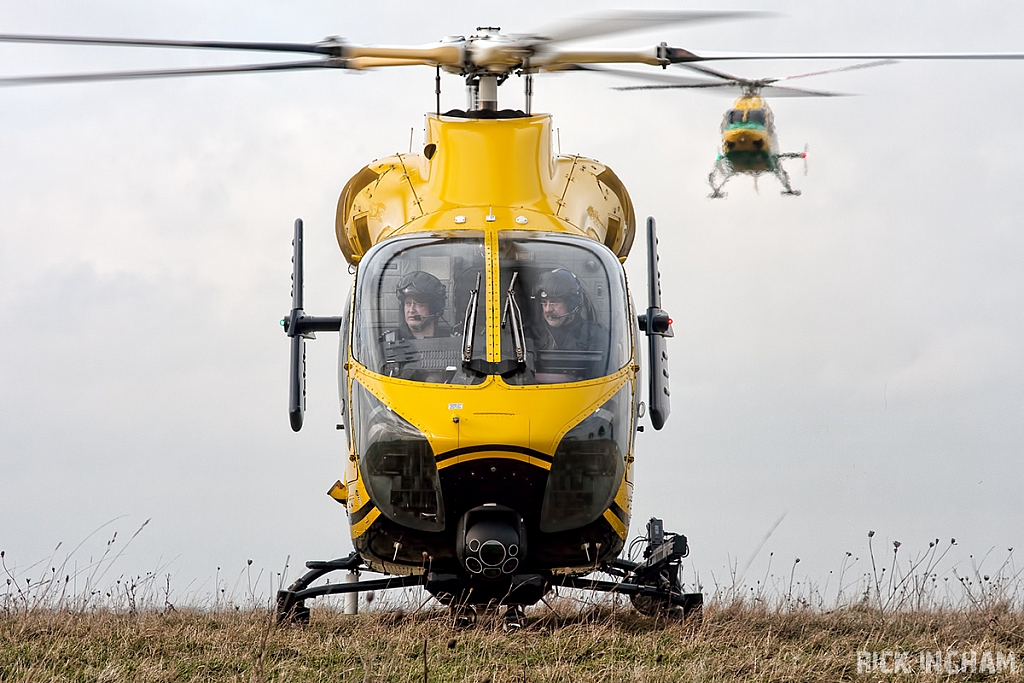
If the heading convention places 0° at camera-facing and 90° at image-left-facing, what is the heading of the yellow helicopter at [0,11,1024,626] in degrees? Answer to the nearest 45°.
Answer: approximately 0°
